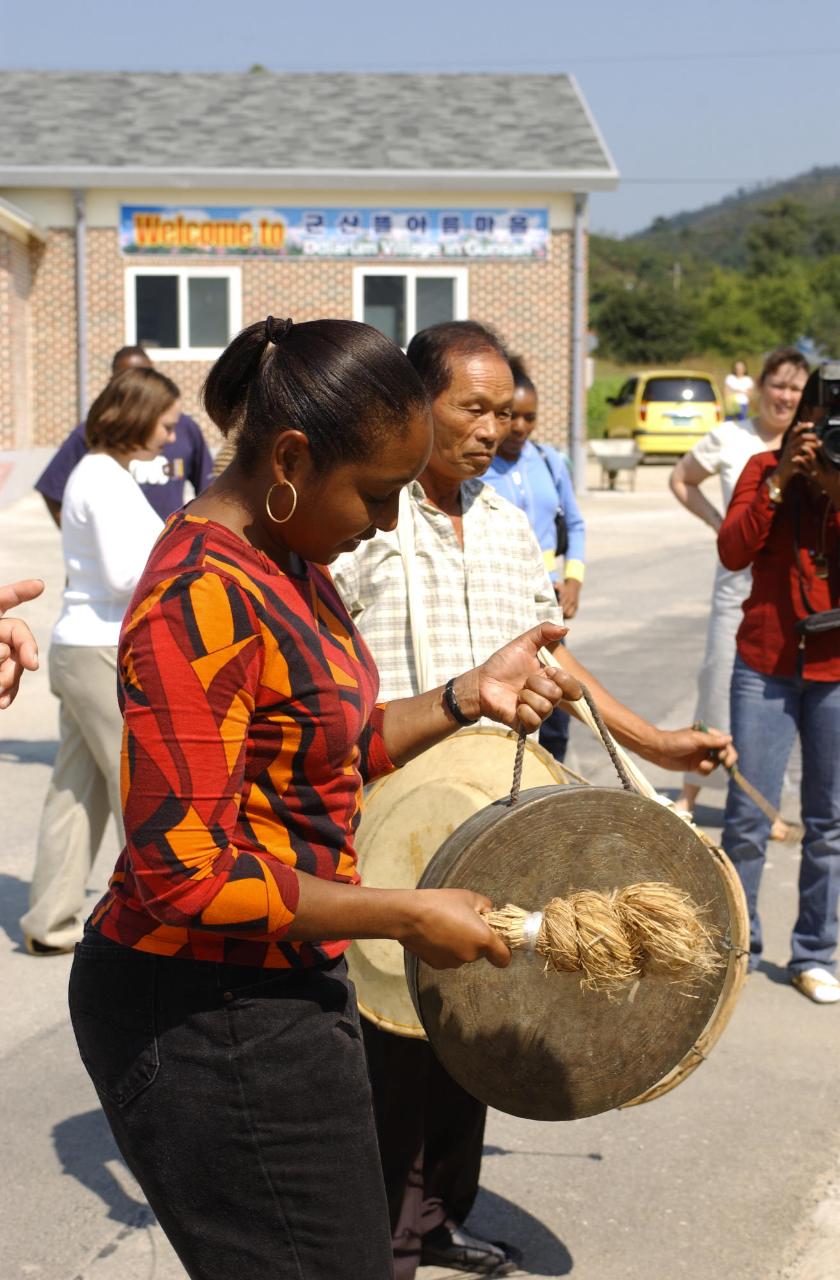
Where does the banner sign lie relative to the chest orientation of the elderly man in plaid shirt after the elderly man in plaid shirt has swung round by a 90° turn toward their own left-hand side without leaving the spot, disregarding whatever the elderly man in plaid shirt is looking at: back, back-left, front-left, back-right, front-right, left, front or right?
front-left

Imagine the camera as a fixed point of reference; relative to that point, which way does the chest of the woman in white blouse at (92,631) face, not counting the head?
to the viewer's right

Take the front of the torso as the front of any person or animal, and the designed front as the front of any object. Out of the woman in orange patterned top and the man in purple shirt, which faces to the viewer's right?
the woman in orange patterned top

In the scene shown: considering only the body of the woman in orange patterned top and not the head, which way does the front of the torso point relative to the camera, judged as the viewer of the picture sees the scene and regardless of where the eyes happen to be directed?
to the viewer's right

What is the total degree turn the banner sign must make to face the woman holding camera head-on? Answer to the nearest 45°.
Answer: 0° — it already faces them

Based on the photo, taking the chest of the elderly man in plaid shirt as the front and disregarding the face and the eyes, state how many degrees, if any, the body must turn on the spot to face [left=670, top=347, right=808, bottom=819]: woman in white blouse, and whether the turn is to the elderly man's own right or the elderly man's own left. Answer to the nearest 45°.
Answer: approximately 135° to the elderly man's own left

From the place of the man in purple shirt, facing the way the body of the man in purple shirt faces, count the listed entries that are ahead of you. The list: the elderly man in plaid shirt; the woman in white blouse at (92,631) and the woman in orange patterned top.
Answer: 3

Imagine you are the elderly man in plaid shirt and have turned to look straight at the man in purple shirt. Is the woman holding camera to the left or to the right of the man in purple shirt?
right

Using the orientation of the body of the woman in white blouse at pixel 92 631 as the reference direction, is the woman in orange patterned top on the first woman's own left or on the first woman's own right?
on the first woman's own right

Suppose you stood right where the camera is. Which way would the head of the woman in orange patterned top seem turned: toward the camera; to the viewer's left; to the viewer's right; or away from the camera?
to the viewer's right

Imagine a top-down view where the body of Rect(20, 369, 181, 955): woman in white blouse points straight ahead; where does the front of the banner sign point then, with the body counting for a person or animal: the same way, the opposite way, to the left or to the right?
to the right

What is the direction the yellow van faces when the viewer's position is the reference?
facing away from the viewer and to the left of the viewer
